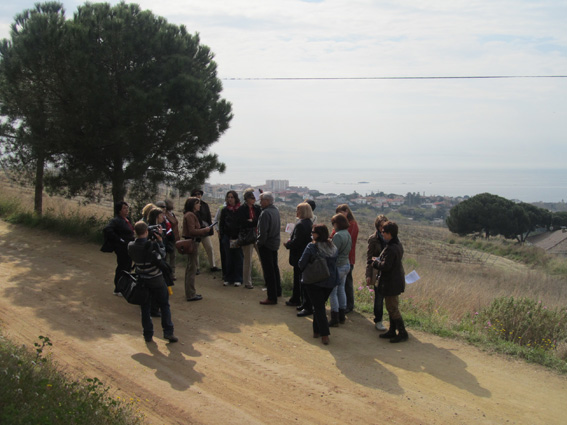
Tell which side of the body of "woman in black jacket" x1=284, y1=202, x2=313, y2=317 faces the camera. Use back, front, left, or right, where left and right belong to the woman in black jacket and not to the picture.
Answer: left

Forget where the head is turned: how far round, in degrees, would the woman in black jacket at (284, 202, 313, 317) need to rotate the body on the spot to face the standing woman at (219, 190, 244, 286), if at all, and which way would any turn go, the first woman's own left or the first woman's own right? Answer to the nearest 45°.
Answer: approximately 45° to the first woman's own right

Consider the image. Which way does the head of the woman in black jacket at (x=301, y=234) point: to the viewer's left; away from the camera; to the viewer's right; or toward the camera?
to the viewer's left

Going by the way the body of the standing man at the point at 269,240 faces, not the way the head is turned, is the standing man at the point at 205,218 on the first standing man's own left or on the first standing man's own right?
on the first standing man's own right

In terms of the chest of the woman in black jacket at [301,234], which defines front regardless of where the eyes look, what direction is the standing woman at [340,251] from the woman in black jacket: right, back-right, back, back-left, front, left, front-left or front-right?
back-left

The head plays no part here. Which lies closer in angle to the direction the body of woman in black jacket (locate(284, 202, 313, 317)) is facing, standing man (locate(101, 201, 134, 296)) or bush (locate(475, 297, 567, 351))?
the standing man

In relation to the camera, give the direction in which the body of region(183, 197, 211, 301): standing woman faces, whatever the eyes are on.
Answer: to the viewer's right

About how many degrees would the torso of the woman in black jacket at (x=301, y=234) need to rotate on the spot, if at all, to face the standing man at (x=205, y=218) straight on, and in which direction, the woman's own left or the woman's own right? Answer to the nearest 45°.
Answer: approximately 45° to the woman's own right

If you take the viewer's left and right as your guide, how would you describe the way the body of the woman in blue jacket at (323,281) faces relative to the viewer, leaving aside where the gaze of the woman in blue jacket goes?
facing away from the viewer and to the left of the viewer

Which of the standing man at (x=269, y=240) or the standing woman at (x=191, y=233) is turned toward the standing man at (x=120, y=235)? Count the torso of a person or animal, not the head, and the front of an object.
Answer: the standing man at (x=269, y=240)
